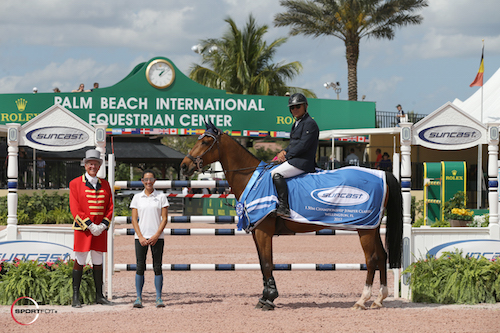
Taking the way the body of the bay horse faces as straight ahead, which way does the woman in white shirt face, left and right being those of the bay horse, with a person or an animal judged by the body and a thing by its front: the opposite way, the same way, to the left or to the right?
to the left

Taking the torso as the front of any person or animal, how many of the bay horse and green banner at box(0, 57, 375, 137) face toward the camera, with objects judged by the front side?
1

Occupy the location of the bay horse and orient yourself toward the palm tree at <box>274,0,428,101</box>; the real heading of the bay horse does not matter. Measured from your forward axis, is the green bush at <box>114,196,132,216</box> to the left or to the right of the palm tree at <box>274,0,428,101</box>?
left

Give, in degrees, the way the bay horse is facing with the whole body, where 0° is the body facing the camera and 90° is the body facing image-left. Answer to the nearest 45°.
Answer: approximately 90°

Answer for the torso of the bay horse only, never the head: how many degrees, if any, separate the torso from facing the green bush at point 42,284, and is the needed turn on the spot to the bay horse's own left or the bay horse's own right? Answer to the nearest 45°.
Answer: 0° — it already faces it

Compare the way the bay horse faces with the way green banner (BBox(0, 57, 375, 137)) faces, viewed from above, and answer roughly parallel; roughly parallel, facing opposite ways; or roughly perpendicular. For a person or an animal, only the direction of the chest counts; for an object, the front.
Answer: roughly perpendicular

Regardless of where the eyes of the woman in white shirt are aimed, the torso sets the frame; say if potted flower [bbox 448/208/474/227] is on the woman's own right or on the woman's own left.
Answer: on the woman's own left

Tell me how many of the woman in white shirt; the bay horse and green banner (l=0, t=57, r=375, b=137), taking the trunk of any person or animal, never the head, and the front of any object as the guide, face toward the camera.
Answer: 2

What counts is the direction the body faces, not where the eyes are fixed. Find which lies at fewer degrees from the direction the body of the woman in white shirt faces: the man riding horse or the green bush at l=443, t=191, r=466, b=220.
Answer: the man riding horse

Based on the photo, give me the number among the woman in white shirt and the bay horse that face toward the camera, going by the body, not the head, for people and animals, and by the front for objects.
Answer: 1

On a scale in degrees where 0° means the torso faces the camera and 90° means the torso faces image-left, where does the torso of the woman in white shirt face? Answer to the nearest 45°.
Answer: approximately 0°

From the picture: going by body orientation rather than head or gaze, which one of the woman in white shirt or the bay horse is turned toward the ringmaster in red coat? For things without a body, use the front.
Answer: the bay horse

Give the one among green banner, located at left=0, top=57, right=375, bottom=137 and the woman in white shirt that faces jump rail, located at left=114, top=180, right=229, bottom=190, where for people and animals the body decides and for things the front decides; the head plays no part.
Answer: the green banner
